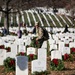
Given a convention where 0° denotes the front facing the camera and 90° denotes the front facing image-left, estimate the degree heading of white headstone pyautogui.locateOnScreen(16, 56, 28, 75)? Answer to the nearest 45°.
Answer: approximately 0°

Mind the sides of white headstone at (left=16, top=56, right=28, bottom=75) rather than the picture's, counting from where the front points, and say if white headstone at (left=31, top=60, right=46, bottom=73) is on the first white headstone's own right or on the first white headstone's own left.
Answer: on the first white headstone's own left
